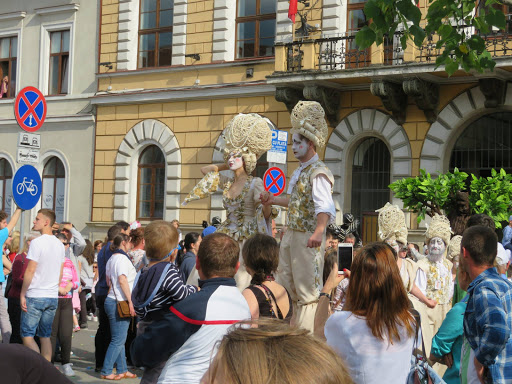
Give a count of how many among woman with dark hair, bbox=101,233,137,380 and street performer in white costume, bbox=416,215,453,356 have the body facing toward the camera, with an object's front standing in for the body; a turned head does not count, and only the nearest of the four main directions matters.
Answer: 1

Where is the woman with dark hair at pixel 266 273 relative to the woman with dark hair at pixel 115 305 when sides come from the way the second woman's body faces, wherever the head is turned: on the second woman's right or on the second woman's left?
on the second woman's right

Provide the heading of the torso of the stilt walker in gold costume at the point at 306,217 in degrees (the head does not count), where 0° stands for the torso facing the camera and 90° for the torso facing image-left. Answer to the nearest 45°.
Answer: approximately 45°

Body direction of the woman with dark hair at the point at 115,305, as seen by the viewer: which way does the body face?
to the viewer's right

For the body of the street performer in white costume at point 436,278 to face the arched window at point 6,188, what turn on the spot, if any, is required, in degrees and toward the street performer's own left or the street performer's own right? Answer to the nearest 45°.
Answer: approximately 135° to the street performer's own right

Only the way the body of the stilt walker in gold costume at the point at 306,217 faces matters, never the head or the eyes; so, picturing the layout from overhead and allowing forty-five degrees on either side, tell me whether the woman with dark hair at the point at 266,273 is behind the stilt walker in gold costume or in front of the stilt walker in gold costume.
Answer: in front

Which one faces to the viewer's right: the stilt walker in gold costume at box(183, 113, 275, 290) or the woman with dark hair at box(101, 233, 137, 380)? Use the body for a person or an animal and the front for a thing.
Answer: the woman with dark hair

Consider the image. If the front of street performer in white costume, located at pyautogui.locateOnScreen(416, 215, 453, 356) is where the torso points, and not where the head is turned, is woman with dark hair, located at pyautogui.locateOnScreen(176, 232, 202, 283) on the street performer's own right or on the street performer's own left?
on the street performer's own right

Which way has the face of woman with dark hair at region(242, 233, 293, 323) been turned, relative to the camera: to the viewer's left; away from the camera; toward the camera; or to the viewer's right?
away from the camera

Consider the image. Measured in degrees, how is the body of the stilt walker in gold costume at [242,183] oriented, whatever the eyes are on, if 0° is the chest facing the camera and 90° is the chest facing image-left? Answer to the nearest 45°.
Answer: approximately 45°

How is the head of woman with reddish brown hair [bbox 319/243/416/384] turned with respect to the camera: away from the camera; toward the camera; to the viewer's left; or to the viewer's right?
away from the camera
